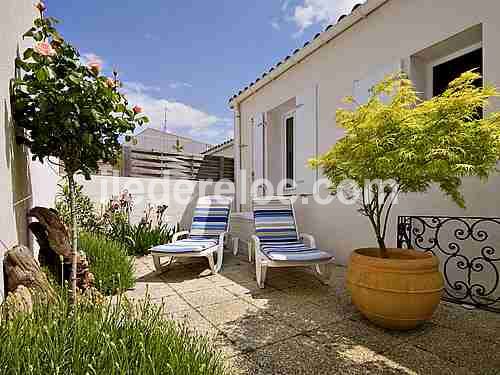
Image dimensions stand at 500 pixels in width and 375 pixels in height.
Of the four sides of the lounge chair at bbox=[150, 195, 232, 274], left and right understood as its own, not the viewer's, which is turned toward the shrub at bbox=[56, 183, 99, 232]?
right

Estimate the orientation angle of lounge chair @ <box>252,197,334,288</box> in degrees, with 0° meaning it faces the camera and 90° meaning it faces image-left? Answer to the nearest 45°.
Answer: approximately 315°

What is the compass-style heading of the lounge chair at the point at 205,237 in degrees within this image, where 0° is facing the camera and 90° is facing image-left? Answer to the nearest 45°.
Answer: approximately 45°

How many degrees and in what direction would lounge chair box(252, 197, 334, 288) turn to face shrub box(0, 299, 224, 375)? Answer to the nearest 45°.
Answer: approximately 45° to its right

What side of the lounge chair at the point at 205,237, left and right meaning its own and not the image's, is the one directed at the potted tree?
left

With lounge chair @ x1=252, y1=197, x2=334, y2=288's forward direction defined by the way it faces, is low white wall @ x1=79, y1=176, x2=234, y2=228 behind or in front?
behind

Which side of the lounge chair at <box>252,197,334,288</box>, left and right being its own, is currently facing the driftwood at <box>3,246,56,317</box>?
right
